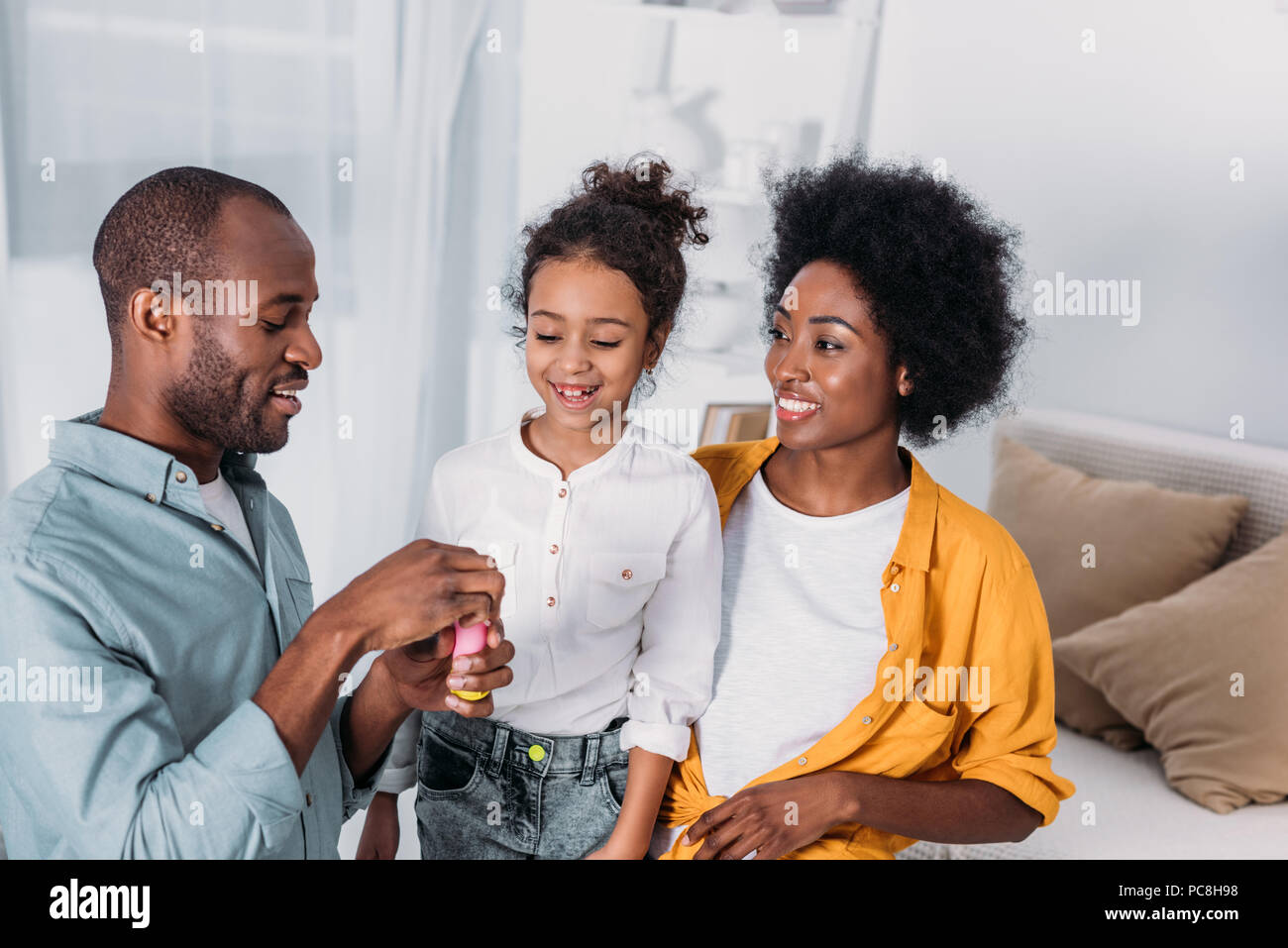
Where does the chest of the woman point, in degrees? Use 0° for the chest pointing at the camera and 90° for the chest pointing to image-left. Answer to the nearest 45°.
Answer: approximately 45°

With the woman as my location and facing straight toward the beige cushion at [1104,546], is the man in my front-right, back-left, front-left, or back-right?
back-left

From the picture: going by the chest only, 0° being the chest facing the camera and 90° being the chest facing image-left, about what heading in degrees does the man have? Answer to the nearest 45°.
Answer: approximately 315°

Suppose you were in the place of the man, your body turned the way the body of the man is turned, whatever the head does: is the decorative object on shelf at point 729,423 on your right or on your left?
on your left

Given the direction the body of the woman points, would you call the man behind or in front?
in front

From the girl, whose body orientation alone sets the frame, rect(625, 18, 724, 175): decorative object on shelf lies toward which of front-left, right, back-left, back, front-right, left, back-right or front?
back

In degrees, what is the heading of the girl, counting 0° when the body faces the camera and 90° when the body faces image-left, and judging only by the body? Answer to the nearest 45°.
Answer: approximately 0°

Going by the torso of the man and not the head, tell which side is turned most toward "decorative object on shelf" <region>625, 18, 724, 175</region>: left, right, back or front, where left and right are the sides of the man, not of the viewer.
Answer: left

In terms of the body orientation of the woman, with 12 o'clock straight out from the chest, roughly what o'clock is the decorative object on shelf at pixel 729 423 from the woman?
The decorative object on shelf is roughly at 4 o'clock from the woman.

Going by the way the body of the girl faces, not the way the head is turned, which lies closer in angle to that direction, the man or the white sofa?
the man
